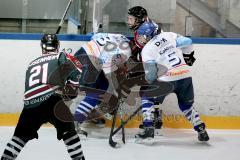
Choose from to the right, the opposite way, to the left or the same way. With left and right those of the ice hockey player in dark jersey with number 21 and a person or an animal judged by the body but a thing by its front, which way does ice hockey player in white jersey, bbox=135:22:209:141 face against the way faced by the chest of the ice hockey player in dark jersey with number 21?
to the left

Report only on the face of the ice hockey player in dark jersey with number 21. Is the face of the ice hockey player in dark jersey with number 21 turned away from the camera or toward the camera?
away from the camera

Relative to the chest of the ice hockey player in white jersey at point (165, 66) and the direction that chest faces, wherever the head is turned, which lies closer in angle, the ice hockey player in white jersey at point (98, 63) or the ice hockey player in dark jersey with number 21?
the ice hockey player in white jersey

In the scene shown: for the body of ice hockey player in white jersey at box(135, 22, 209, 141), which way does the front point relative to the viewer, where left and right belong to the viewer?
facing away from the viewer and to the left of the viewer

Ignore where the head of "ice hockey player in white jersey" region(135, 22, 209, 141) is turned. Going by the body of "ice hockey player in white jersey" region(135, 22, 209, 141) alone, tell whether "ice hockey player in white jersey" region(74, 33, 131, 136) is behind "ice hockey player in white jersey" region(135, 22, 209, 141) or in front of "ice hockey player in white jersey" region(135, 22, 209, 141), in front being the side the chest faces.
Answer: in front

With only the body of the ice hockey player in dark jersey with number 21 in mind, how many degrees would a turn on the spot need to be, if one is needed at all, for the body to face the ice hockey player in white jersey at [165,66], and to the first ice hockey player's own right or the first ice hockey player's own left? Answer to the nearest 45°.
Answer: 0° — they already face them

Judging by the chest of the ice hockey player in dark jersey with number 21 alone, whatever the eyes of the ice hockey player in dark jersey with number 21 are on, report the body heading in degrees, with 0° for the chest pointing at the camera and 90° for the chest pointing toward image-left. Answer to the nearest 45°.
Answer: approximately 225°

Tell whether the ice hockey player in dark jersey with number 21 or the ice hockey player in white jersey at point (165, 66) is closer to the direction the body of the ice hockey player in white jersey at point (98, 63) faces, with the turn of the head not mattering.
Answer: the ice hockey player in white jersey
